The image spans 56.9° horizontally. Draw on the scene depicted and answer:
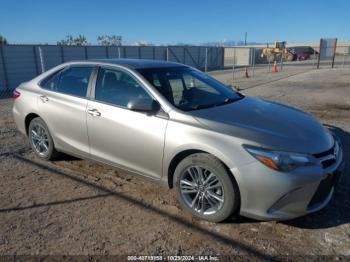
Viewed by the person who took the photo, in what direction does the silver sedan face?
facing the viewer and to the right of the viewer

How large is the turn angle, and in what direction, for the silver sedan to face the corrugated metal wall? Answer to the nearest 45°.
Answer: approximately 180°
